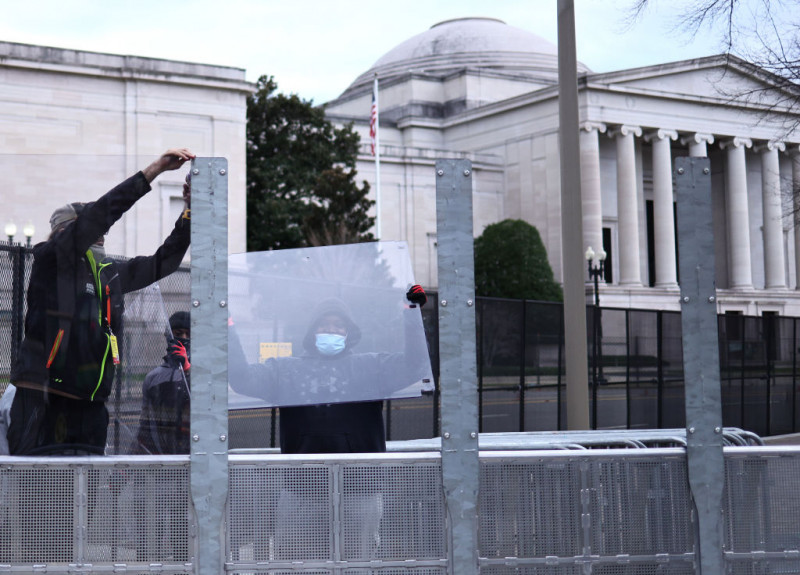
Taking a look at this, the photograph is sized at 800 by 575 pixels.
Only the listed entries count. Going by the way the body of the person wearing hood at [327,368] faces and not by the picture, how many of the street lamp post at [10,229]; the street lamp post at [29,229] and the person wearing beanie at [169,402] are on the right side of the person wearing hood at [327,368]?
3

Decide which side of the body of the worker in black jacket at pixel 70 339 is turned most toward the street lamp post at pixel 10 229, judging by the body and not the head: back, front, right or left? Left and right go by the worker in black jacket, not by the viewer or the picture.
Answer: back

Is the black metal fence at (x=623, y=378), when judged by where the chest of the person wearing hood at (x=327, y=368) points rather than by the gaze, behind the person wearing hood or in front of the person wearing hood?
behind

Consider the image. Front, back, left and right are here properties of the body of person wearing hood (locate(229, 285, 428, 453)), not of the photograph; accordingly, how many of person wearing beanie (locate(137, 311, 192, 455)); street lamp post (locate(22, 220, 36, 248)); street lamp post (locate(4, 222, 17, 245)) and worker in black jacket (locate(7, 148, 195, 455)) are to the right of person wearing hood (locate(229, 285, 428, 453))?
4

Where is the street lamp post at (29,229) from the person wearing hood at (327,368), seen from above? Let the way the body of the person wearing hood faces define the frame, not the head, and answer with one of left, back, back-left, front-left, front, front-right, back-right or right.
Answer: right

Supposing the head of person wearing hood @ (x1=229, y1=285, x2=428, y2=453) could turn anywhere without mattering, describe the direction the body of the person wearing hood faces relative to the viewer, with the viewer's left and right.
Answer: facing the viewer

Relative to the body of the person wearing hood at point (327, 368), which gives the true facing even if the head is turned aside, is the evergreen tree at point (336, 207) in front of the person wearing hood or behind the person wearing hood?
behind

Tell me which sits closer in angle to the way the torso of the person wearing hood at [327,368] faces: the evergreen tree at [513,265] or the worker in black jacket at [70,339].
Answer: the worker in black jacket

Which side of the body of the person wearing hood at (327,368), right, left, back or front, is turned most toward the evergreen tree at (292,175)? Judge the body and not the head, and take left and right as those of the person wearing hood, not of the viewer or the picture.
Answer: back

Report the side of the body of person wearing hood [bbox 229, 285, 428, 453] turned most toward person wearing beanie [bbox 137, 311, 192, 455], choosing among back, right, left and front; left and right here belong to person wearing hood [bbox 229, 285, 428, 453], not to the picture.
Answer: right

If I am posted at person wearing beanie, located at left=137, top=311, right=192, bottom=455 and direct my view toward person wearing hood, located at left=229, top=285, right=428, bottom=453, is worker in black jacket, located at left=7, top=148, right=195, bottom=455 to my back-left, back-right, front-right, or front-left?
front-right

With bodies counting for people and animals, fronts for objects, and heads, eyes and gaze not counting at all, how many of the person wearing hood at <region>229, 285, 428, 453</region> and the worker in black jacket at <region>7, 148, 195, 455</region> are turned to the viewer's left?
0

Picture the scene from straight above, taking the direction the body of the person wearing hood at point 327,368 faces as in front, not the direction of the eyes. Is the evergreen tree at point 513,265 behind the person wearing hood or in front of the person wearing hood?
behind
